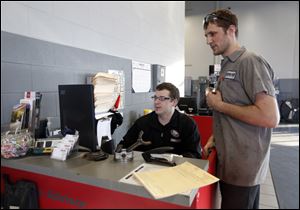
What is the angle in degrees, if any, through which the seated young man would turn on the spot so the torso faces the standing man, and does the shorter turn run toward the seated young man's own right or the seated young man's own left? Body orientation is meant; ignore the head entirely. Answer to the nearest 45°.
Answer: approximately 90° to the seated young man's own left

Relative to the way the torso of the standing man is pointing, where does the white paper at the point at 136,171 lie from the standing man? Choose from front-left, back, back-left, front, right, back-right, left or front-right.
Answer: front

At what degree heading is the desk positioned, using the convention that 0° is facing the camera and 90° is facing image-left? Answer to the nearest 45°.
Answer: approximately 45°

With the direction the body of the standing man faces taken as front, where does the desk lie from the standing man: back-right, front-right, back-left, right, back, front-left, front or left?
front

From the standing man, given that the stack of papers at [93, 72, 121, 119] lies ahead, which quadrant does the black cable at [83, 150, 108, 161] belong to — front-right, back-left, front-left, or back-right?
front-left

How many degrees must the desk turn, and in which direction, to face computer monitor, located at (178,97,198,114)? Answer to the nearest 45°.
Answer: approximately 180°

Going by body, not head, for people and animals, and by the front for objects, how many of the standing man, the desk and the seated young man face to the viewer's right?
0

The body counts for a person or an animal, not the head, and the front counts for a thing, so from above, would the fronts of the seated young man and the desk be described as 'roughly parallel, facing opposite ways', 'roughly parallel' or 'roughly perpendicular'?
roughly parallel

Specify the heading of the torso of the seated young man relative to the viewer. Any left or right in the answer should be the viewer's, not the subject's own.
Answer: facing the viewer and to the left of the viewer

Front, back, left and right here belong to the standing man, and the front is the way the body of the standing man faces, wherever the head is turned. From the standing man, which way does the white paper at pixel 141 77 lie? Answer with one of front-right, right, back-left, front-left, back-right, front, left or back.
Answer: right
